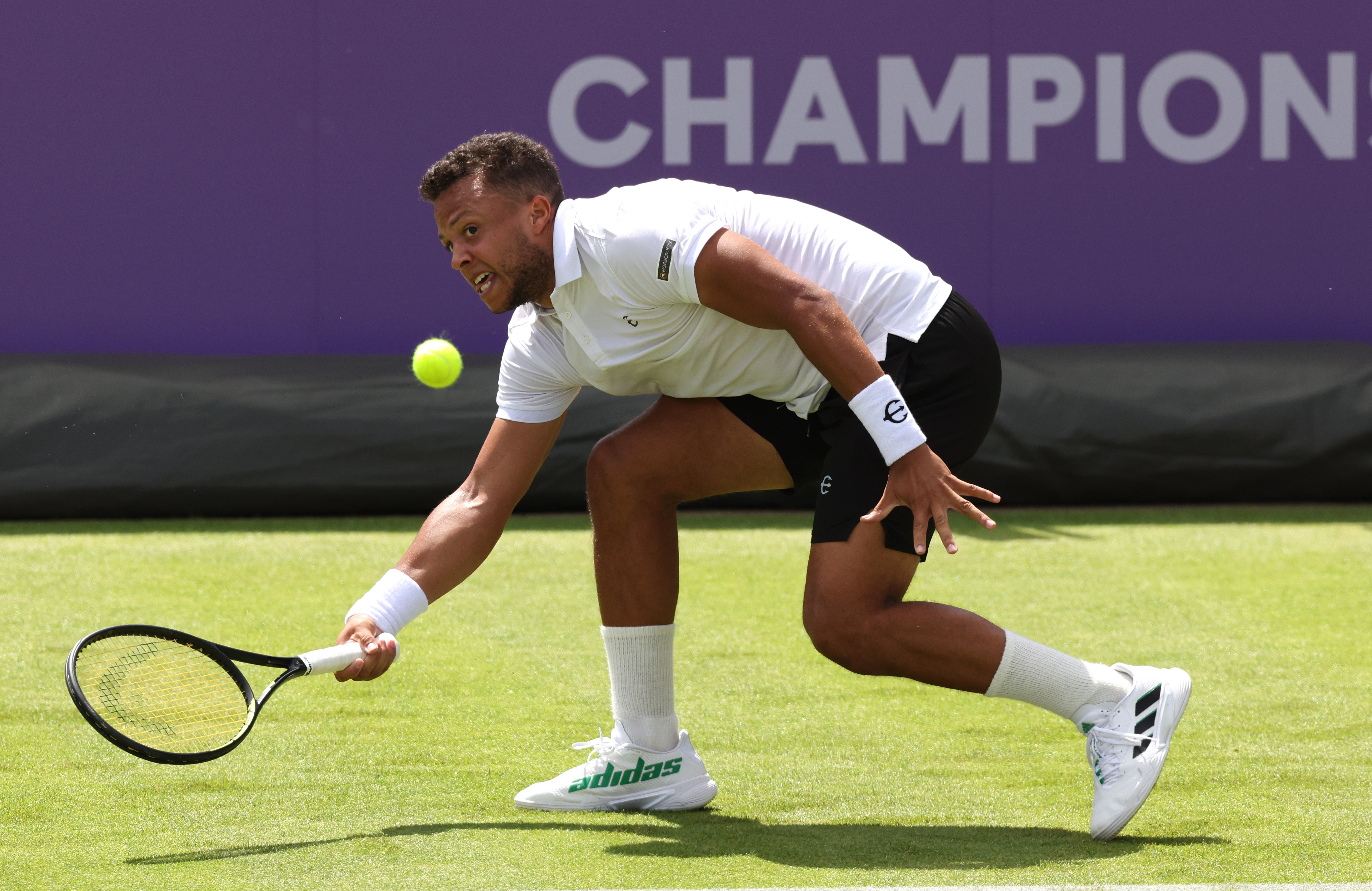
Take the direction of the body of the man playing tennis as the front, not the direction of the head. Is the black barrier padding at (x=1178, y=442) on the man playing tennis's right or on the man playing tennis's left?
on the man playing tennis's right

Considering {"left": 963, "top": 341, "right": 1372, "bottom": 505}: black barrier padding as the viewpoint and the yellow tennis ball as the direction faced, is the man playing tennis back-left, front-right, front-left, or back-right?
front-left

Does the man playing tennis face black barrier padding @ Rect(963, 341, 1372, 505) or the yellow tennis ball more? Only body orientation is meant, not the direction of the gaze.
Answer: the yellow tennis ball

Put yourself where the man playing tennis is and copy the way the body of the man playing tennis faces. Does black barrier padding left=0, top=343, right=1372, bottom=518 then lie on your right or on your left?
on your right

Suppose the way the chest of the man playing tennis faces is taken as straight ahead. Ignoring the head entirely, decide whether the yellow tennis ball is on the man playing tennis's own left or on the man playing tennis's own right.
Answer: on the man playing tennis's own right

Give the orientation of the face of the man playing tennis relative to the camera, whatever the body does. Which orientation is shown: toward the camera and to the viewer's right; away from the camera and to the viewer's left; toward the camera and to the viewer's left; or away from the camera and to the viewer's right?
toward the camera and to the viewer's left

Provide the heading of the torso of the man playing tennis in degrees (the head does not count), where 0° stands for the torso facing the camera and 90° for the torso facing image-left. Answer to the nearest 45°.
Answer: approximately 90°
